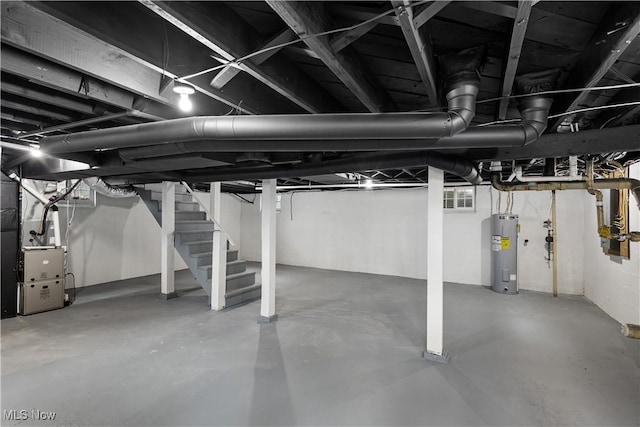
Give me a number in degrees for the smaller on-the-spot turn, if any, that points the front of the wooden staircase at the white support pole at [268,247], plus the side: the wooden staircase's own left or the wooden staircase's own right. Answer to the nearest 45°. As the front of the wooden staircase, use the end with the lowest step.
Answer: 0° — it already faces it

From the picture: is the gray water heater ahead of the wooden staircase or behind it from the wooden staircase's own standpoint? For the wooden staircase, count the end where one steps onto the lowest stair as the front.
ahead

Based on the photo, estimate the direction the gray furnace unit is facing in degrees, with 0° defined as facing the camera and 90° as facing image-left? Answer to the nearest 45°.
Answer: approximately 0°

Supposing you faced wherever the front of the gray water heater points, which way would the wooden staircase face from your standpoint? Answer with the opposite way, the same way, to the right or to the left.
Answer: to the left

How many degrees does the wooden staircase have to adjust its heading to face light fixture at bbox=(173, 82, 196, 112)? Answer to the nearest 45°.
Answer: approximately 45° to its right

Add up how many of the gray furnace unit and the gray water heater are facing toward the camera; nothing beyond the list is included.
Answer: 2

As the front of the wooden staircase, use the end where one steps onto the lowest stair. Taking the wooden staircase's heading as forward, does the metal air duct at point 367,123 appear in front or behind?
in front

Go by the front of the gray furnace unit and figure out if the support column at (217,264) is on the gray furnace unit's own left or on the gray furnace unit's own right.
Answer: on the gray furnace unit's own left

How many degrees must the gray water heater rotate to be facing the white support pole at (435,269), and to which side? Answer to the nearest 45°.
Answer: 0° — it already faces it

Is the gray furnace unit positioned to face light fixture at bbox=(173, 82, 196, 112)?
yes

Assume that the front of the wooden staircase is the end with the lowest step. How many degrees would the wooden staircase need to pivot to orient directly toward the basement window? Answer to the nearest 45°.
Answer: approximately 45° to its left

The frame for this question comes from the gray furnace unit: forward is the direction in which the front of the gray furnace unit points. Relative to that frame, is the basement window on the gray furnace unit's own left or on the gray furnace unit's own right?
on the gray furnace unit's own left

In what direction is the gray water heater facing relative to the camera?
toward the camera

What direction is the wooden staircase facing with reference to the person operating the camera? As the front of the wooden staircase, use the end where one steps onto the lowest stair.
facing the viewer and to the right of the viewer
